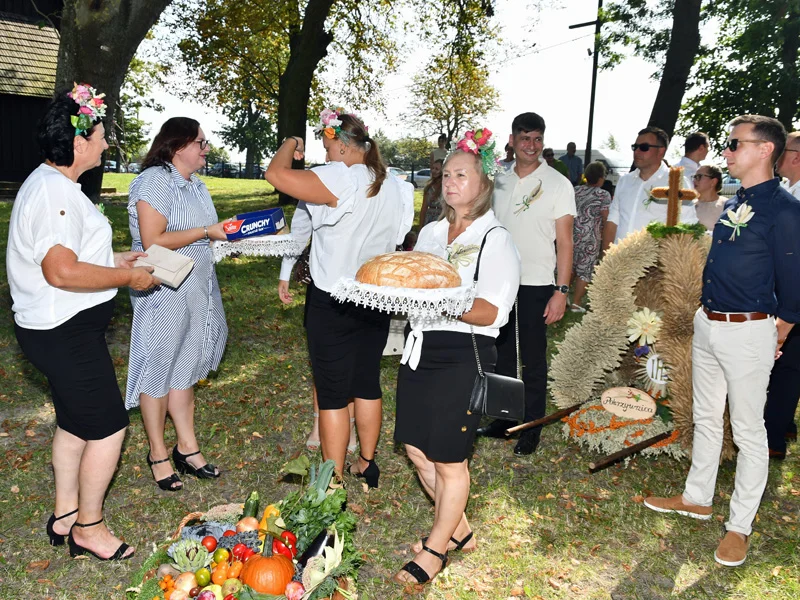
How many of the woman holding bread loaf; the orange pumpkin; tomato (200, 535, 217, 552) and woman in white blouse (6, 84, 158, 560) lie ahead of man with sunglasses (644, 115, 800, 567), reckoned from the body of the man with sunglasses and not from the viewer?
4

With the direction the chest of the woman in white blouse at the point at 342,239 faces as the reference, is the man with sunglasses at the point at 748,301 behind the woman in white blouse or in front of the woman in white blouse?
behind

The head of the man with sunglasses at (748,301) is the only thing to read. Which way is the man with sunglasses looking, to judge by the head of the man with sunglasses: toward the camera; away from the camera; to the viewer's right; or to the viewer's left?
to the viewer's left

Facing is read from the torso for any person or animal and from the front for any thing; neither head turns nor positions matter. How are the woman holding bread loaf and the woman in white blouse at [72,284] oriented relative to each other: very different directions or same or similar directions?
very different directions

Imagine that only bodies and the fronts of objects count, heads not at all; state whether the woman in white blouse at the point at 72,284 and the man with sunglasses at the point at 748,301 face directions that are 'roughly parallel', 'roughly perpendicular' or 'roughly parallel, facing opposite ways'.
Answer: roughly parallel, facing opposite ways

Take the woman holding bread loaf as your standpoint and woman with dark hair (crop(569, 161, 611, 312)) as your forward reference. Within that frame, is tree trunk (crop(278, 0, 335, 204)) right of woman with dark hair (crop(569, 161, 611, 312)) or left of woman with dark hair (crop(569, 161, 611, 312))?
left

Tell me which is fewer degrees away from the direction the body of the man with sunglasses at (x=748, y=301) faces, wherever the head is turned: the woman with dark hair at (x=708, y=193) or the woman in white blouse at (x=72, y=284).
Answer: the woman in white blouse

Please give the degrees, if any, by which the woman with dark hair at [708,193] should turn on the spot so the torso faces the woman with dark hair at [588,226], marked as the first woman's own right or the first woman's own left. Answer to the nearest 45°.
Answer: approximately 90° to the first woman's own right

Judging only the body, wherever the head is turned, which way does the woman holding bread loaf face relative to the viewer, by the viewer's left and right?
facing the viewer and to the left of the viewer

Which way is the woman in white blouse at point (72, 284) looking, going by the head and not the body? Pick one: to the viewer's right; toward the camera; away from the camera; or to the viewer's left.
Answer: to the viewer's right

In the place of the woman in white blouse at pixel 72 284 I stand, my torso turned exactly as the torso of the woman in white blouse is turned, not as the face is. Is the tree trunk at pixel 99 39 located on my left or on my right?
on my left

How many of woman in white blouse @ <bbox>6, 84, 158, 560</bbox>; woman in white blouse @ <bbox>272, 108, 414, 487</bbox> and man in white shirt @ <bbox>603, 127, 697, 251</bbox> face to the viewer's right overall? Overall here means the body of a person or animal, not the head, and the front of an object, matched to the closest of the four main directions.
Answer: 1

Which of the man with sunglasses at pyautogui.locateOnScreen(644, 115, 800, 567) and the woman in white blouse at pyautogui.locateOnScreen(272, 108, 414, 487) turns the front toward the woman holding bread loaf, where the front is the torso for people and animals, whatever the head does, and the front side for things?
the man with sunglasses

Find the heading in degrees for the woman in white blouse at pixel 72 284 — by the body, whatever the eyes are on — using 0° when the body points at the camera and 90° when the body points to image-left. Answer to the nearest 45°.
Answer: approximately 270°

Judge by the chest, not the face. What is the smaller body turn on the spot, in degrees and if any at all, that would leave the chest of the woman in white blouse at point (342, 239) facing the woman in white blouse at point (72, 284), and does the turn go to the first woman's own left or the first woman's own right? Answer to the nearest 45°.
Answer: approximately 90° to the first woman's own left

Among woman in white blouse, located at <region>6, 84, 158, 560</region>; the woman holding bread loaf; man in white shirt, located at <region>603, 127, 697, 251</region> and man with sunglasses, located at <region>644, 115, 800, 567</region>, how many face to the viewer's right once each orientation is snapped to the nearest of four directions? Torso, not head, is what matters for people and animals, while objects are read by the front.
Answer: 1

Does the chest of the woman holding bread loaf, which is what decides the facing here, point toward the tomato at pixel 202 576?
yes
